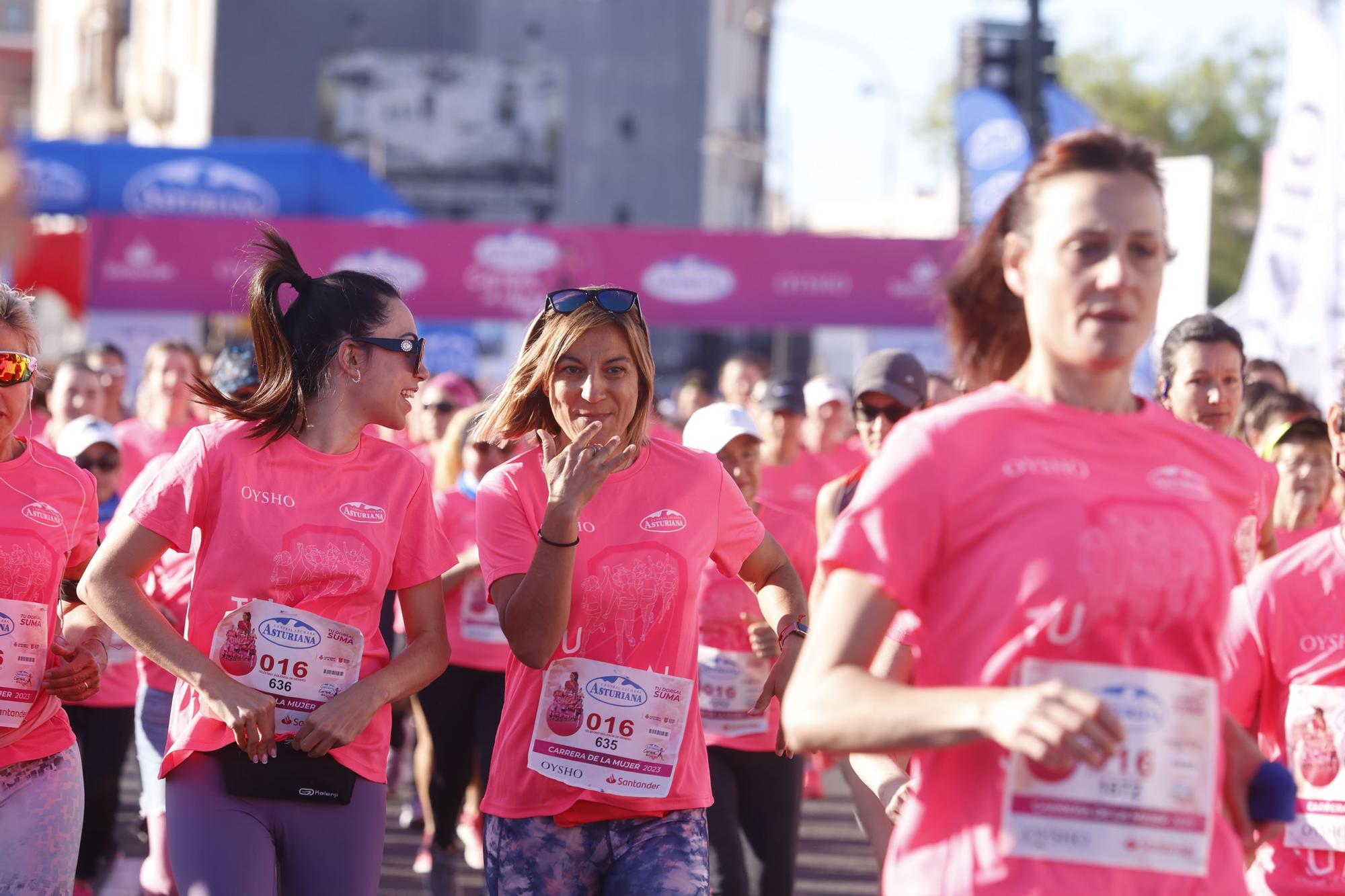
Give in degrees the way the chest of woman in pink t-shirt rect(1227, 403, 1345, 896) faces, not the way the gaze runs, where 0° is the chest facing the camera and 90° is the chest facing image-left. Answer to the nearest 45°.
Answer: approximately 315°

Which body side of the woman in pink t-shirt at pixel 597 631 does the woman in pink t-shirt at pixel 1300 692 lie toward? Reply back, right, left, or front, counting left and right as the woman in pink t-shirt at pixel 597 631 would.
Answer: left

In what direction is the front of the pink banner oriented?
toward the camera

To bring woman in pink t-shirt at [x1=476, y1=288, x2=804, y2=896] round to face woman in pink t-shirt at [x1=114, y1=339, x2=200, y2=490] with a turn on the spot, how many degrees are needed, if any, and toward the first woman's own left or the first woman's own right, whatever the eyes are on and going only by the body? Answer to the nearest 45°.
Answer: approximately 135° to the first woman's own right

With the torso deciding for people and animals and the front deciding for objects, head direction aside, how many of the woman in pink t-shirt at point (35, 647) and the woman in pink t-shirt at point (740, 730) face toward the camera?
2

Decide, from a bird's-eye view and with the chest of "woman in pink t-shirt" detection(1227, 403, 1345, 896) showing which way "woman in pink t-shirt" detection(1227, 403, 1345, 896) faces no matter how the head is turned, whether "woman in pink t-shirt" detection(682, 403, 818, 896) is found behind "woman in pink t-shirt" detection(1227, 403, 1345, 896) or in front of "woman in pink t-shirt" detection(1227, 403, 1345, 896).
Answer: behind

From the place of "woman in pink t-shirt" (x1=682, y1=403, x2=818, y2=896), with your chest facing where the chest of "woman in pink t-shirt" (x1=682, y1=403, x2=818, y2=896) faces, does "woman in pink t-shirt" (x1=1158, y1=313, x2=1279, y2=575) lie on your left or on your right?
on your left

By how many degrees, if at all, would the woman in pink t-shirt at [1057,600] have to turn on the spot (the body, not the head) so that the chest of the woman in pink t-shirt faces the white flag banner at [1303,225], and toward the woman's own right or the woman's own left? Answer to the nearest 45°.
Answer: approximately 135° to the woman's own left

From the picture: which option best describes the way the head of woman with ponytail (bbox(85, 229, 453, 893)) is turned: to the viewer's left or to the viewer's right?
to the viewer's right

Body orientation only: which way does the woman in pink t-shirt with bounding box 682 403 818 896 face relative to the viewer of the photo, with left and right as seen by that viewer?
facing the viewer
